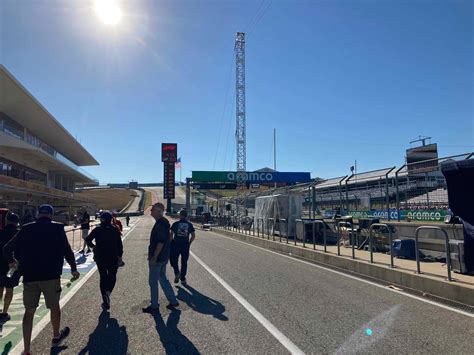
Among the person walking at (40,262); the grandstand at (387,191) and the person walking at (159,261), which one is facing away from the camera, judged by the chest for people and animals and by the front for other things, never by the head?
the person walking at (40,262)

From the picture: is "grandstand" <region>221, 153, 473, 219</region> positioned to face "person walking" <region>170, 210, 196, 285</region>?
no

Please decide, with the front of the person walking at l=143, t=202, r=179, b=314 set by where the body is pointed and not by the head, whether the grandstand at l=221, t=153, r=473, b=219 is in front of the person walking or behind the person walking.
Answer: behind

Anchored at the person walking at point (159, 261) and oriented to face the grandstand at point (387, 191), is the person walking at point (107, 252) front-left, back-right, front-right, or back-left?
back-left

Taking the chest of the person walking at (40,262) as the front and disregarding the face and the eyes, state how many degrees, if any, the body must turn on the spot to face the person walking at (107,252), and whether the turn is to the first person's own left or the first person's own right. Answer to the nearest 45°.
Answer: approximately 45° to the first person's own right

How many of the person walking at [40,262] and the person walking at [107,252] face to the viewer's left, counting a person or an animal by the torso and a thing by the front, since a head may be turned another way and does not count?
0

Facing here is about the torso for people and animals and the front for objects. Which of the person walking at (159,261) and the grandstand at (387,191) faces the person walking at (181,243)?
the grandstand

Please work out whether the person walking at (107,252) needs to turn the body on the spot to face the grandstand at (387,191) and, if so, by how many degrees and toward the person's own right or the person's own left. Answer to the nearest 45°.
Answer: approximately 90° to the person's own right

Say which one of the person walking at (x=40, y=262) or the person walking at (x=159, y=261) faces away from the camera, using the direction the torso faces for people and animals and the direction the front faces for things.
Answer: the person walking at (x=40, y=262)

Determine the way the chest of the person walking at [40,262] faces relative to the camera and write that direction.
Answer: away from the camera

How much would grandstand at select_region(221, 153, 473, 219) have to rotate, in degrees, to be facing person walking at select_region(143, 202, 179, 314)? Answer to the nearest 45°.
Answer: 0° — it already faces them

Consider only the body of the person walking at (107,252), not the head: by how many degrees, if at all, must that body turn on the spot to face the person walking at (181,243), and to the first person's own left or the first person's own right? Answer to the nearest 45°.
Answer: approximately 45° to the first person's own right

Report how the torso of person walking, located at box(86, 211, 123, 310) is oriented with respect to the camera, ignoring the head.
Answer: away from the camera
